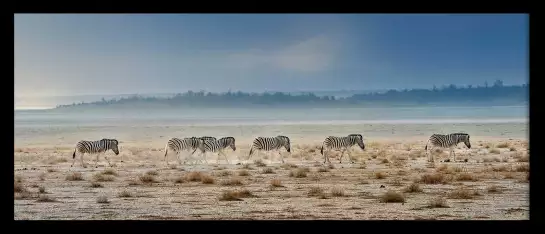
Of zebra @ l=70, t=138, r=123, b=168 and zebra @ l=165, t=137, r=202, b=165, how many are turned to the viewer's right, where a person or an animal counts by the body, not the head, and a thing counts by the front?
2

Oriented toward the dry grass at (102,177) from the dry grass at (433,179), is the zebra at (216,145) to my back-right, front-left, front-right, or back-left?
front-right

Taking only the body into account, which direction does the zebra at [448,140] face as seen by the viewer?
to the viewer's right

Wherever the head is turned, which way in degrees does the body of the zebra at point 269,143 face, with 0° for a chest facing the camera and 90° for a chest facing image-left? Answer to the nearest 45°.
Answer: approximately 270°

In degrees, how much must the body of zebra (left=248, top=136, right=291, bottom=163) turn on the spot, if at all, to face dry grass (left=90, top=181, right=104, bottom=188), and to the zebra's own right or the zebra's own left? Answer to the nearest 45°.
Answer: approximately 135° to the zebra's own right

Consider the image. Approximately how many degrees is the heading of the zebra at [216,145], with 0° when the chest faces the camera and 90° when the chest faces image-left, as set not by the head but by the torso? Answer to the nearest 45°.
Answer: approximately 270°

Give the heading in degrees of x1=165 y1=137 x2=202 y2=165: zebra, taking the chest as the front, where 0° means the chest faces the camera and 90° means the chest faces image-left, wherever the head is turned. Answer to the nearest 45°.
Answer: approximately 270°

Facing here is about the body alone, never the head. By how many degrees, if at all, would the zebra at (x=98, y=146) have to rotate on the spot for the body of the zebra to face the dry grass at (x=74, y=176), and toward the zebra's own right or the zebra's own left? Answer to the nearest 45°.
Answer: approximately 90° to the zebra's own right

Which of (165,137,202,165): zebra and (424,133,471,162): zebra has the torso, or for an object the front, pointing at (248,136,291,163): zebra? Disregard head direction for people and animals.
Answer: (165,137,202,165): zebra

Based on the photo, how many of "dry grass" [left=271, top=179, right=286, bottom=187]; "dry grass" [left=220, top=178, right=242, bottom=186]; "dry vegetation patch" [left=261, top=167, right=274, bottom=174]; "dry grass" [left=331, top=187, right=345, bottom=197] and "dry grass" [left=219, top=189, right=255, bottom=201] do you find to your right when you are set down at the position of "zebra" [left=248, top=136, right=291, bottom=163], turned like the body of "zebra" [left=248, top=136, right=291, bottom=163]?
5

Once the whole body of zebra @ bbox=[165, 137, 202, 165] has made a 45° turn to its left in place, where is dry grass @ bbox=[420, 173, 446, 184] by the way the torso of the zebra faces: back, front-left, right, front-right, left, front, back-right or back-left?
right

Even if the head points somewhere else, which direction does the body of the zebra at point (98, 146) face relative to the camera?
to the viewer's right

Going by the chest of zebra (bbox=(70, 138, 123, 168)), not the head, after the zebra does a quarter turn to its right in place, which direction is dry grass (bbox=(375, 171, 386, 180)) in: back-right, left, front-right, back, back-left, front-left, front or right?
front-left

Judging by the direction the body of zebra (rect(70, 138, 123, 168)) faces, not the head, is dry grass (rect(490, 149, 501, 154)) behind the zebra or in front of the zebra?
in front
